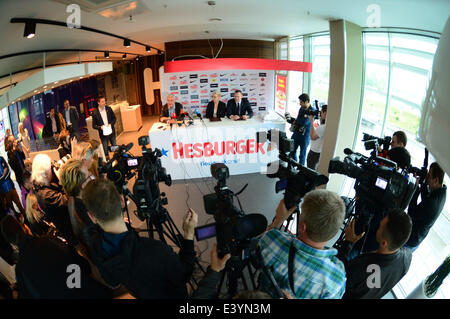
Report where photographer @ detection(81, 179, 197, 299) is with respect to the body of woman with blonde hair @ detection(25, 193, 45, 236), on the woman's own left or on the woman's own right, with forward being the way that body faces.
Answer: on the woman's own right

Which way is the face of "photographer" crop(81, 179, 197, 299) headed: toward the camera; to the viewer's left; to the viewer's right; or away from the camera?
away from the camera

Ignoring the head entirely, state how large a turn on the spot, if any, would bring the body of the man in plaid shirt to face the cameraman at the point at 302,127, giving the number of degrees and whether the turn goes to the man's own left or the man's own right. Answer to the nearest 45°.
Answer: approximately 45° to the man's own right

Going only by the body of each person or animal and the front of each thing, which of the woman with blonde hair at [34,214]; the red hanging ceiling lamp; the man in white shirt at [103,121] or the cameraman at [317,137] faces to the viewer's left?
the cameraman

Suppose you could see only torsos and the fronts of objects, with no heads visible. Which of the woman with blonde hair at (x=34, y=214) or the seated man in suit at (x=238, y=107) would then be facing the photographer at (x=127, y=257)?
the seated man in suit

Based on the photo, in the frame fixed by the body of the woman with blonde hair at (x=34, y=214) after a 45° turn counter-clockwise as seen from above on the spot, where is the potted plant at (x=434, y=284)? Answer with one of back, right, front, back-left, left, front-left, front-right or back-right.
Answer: back-right

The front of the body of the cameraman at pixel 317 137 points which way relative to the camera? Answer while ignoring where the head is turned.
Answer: to the viewer's left

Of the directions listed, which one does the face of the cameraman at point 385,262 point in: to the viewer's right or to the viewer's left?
to the viewer's left

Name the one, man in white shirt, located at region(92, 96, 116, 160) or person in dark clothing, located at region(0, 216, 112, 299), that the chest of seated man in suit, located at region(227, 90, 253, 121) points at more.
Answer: the person in dark clothing
